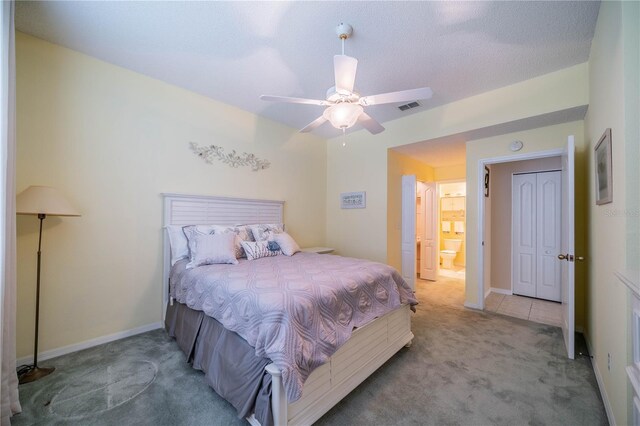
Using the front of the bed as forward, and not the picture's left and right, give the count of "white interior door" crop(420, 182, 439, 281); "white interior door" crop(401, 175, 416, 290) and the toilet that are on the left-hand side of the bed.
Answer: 3

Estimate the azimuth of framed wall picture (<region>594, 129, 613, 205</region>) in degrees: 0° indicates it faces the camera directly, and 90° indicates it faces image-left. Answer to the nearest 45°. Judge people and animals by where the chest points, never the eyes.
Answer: approximately 90°

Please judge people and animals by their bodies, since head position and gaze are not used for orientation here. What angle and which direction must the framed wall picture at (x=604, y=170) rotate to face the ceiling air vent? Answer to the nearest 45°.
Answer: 0° — it already faces it

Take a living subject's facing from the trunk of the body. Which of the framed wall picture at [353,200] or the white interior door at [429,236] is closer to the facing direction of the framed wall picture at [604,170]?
the framed wall picture

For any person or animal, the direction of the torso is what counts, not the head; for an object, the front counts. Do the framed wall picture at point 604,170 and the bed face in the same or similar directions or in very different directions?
very different directions

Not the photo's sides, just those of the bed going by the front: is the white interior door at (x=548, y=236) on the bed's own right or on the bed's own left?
on the bed's own left

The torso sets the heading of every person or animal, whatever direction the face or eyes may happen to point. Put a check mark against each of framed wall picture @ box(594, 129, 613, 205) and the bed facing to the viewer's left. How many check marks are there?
1

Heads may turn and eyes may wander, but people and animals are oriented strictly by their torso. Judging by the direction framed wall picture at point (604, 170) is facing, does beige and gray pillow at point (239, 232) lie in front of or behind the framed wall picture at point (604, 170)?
in front

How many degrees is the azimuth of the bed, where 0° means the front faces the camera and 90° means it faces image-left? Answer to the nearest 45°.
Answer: approximately 315°

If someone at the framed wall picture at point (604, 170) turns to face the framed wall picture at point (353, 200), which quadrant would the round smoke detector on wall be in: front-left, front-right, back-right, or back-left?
front-right

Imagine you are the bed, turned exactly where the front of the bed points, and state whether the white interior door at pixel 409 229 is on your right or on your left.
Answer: on your left

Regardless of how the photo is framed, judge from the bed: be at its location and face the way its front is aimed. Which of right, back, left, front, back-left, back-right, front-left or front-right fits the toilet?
left

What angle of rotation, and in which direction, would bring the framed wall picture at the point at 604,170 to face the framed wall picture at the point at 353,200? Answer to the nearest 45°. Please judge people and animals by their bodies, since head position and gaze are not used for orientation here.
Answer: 0° — it already faces it

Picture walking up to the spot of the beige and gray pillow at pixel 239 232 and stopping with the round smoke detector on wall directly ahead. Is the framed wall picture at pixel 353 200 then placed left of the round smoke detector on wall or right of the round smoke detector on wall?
left

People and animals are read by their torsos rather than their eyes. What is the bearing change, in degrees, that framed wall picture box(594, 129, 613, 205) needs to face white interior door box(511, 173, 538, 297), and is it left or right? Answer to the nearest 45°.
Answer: approximately 90° to its right

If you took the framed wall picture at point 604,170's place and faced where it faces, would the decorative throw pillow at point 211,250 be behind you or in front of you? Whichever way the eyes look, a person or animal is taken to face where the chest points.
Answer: in front

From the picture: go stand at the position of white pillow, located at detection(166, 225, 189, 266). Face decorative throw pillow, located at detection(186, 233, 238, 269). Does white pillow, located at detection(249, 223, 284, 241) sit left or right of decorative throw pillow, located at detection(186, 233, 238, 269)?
left

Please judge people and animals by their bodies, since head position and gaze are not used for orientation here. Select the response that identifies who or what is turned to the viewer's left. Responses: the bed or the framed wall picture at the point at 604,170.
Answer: the framed wall picture
